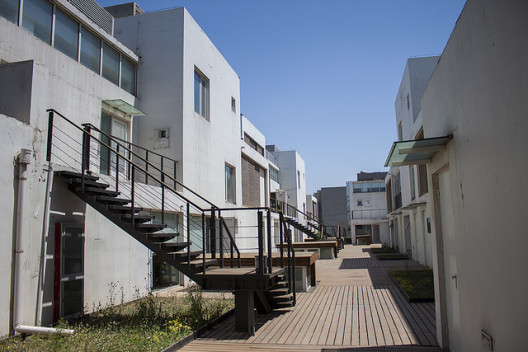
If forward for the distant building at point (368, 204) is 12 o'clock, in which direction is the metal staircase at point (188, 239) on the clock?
The metal staircase is roughly at 12 o'clock from the distant building.

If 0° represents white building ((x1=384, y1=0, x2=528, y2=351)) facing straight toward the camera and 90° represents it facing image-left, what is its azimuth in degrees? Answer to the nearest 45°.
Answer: approximately 90°

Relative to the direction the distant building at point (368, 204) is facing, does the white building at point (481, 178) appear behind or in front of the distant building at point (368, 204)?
in front

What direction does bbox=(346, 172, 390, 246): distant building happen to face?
toward the camera

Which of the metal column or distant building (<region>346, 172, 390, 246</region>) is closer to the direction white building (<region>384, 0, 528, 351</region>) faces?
the metal column

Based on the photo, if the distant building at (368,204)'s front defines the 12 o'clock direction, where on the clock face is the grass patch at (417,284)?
The grass patch is roughly at 12 o'clock from the distant building.

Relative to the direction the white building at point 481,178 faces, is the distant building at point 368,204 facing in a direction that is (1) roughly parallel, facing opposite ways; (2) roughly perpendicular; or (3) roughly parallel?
roughly perpendicular

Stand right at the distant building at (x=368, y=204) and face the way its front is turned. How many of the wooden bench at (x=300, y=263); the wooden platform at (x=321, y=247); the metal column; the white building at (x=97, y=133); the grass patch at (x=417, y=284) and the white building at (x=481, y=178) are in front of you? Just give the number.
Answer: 6

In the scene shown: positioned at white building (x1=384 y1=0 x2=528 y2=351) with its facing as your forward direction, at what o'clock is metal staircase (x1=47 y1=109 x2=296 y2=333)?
The metal staircase is roughly at 1 o'clock from the white building.

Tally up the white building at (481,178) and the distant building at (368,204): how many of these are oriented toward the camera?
1

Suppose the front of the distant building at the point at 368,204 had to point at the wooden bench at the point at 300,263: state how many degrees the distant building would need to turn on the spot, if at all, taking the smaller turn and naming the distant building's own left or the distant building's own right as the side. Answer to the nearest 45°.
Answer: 0° — it already faces it

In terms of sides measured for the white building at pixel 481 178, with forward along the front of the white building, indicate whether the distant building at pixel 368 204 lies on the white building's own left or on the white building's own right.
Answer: on the white building's own right
